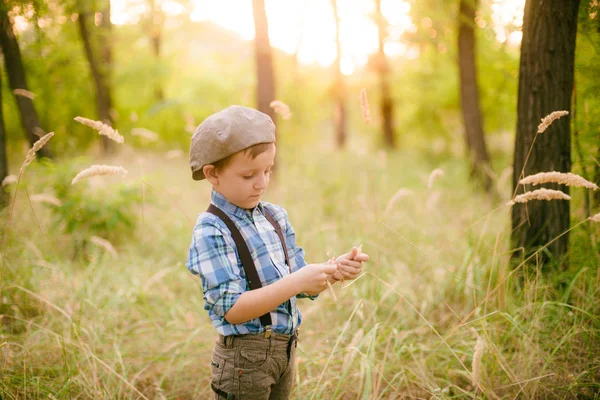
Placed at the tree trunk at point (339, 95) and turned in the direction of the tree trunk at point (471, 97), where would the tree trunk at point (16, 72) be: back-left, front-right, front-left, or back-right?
front-right

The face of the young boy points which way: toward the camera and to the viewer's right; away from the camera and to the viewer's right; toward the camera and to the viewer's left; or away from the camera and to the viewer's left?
toward the camera and to the viewer's right

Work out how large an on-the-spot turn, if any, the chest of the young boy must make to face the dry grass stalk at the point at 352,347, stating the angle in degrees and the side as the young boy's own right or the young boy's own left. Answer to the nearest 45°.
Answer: approximately 90° to the young boy's own left

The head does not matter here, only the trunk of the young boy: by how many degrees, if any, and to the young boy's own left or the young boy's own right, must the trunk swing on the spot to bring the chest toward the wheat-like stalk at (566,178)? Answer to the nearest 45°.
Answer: approximately 45° to the young boy's own left

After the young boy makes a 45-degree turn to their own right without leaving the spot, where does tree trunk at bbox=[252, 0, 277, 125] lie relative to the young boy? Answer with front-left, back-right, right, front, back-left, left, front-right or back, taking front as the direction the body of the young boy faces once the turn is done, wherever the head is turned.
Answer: back

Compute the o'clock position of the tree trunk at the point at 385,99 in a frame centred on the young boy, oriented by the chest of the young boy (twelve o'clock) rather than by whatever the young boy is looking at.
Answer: The tree trunk is roughly at 8 o'clock from the young boy.

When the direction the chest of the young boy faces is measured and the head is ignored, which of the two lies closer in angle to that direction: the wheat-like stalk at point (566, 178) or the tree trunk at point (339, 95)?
the wheat-like stalk

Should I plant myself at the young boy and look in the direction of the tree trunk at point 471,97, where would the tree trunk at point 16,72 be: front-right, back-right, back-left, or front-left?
front-left

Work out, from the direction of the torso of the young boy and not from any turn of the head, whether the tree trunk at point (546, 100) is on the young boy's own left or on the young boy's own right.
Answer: on the young boy's own left

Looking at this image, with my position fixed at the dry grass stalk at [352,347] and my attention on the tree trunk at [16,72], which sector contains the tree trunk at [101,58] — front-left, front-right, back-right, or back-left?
front-right
